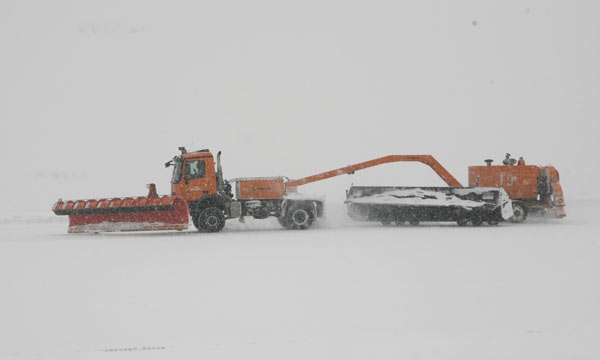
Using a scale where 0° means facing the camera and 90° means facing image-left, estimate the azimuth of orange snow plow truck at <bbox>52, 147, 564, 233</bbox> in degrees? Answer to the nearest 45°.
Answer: approximately 90°
